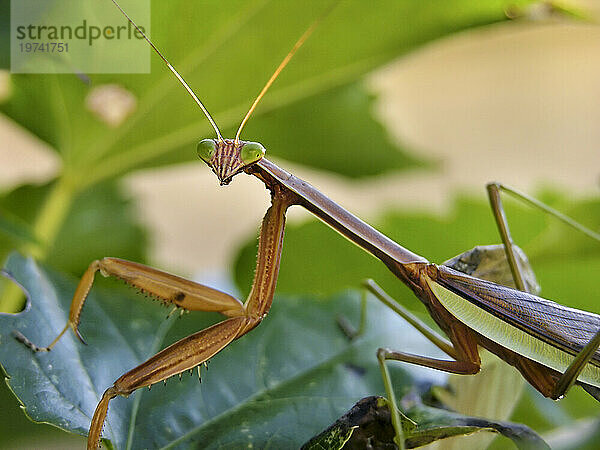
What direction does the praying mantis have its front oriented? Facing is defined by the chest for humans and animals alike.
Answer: to the viewer's left
